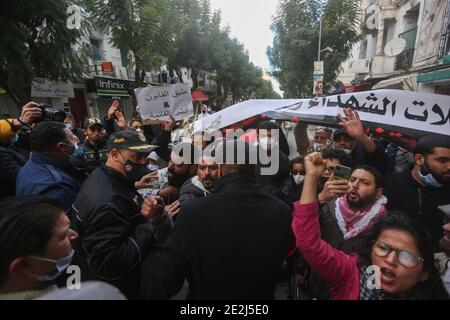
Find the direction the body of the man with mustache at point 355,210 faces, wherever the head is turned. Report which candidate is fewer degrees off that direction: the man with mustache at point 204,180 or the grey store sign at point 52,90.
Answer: the man with mustache

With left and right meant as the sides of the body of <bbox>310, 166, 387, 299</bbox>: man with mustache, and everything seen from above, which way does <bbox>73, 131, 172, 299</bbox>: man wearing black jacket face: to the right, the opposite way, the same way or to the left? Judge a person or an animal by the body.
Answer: to the left

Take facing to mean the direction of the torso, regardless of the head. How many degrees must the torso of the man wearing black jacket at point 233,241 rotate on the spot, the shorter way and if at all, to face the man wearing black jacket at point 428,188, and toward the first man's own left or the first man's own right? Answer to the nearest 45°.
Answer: approximately 90° to the first man's own right

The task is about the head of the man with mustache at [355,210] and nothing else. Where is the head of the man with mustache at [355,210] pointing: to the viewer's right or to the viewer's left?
to the viewer's left

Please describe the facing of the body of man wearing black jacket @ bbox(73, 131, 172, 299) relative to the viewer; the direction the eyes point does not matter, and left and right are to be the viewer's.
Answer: facing to the right of the viewer

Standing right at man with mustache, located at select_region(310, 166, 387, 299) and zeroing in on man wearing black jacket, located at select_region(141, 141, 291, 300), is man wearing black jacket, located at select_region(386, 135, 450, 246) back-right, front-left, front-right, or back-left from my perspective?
back-left

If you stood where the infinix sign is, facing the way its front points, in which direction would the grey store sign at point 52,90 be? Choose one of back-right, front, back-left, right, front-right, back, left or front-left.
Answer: right

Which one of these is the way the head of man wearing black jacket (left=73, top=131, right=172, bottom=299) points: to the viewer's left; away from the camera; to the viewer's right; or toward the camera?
to the viewer's right

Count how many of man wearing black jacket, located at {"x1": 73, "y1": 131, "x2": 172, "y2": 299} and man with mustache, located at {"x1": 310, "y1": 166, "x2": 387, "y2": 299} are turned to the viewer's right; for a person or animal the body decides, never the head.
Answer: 1

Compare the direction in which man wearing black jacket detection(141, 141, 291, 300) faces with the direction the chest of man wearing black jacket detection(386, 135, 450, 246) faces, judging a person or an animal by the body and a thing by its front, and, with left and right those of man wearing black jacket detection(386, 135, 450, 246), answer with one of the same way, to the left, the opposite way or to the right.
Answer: the opposite way

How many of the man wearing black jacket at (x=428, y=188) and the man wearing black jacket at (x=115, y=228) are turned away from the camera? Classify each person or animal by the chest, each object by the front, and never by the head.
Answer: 0

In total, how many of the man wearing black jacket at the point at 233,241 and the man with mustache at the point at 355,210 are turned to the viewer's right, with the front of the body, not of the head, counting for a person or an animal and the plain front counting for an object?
0

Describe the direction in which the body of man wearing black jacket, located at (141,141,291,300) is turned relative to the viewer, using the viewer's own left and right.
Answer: facing away from the viewer

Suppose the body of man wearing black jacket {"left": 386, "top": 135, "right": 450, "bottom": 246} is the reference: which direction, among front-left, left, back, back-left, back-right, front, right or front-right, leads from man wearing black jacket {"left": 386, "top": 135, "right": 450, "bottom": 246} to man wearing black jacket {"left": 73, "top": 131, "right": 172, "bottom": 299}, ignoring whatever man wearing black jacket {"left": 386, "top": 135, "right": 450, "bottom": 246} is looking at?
right

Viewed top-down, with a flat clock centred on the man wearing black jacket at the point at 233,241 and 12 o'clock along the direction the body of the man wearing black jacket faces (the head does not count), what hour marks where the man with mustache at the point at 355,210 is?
The man with mustache is roughly at 2 o'clock from the man wearing black jacket.

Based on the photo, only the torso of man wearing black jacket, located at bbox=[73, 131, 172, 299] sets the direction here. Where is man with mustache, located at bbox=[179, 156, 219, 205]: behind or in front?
in front
